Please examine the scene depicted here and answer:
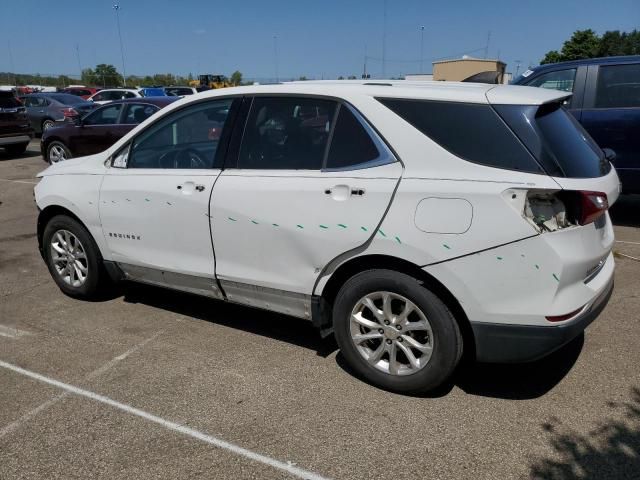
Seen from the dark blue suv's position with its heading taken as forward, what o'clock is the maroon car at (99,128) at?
The maroon car is roughly at 12 o'clock from the dark blue suv.

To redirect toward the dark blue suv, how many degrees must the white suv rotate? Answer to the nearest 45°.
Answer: approximately 90° to its right

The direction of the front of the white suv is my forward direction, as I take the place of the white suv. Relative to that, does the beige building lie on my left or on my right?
on my right

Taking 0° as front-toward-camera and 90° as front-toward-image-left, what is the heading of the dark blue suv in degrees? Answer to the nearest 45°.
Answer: approximately 90°

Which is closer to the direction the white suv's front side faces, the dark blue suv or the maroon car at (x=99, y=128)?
the maroon car

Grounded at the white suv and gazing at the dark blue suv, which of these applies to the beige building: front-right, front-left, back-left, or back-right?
front-left

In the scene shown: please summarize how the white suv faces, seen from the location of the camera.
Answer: facing away from the viewer and to the left of the viewer

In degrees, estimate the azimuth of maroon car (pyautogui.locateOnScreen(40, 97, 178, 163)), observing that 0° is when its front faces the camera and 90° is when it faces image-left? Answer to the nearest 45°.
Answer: approximately 90°

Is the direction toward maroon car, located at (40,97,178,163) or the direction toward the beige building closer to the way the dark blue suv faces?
the maroon car

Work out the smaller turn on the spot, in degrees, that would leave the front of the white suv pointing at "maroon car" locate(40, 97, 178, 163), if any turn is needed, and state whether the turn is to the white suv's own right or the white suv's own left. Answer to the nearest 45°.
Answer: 0° — it already faces it
